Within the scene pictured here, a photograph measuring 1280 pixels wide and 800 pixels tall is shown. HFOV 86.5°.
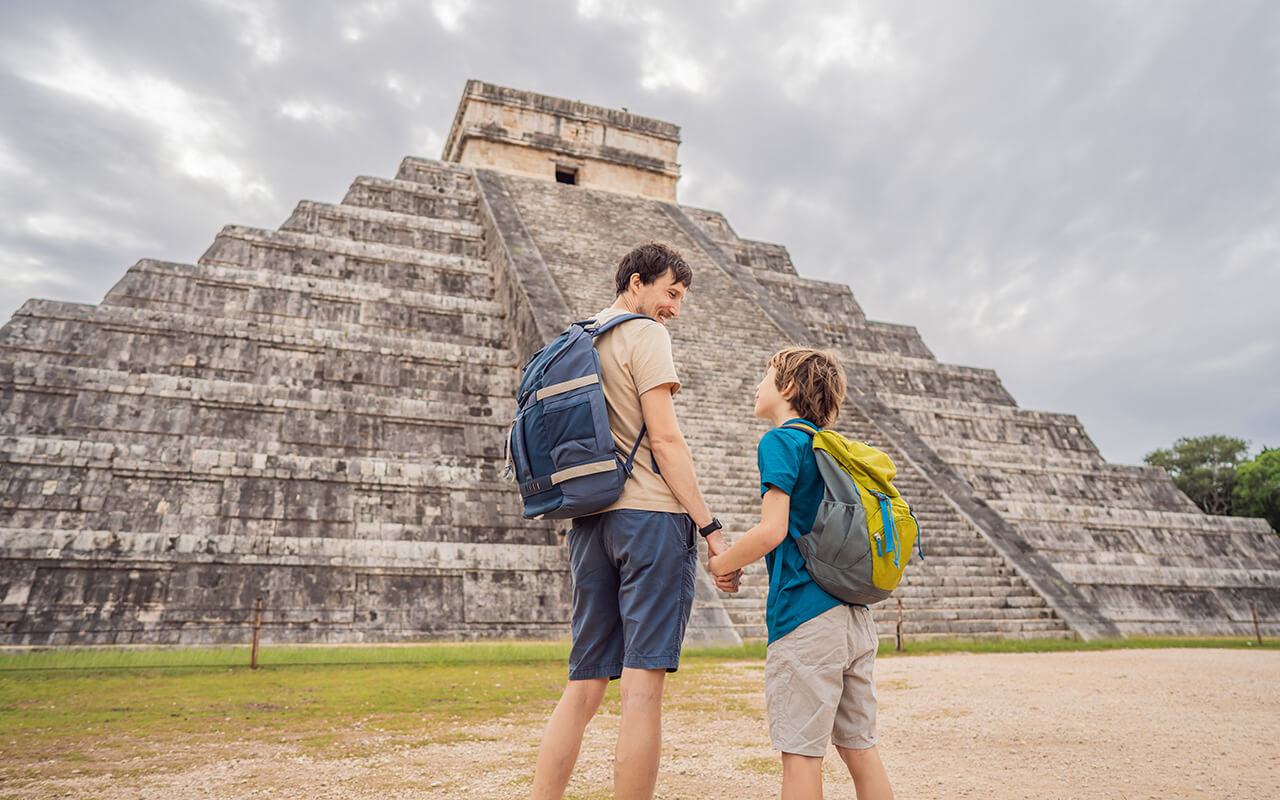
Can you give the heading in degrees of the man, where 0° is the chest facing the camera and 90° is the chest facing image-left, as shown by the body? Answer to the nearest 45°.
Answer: approximately 225°

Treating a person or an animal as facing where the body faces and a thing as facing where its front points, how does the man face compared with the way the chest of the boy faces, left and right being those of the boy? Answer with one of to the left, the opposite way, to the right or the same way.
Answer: to the right

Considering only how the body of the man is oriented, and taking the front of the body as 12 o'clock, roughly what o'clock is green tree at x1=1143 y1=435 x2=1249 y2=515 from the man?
The green tree is roughly at 12 o'clock from the man.

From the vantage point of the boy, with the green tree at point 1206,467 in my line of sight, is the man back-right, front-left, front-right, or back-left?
back-left

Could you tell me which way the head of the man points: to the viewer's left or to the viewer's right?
to the viewer's right

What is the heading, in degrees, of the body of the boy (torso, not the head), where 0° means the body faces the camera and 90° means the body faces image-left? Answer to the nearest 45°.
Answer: approximately 135°

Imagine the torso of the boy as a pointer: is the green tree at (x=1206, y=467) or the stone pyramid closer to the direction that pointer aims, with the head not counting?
the stone pyramid

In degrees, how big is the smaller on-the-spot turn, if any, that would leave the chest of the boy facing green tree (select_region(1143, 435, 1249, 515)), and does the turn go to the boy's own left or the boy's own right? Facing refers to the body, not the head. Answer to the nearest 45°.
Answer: approximately 90° to the boy's own right

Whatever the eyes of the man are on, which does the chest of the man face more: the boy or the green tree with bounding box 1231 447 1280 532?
the green tree

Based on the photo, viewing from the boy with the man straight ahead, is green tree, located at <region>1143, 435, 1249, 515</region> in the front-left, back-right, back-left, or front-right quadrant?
back-right

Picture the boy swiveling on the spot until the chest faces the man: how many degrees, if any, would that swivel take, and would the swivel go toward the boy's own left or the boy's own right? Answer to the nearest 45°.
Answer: approximately 45° to the boy's own left
